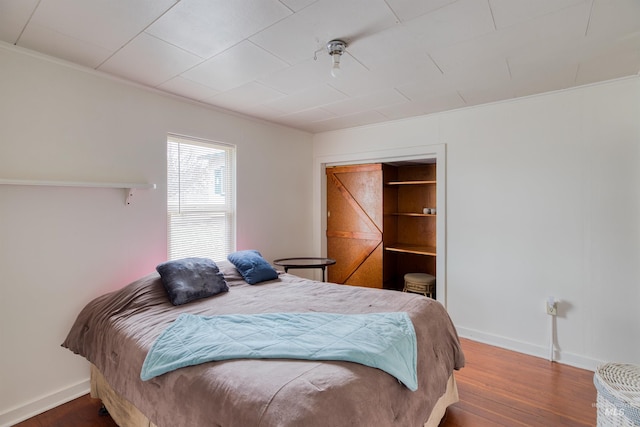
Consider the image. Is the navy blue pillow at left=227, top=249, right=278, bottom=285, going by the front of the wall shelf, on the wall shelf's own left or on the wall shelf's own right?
on the wall shelf's own left

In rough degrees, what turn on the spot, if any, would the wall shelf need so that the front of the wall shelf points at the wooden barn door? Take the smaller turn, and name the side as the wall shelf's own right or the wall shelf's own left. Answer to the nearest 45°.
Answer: approximately 90° to the wall shelf's own left

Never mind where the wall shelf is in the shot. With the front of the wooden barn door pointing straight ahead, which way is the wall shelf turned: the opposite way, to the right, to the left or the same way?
to the left

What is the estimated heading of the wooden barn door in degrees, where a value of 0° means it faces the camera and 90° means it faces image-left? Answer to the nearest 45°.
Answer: approximately 45°

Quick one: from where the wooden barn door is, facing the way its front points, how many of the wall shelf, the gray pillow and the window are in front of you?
3

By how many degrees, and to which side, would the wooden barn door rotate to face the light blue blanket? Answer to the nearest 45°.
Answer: approximately 45° to its left

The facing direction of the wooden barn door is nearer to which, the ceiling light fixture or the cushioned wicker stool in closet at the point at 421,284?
the ceiling light fixture
